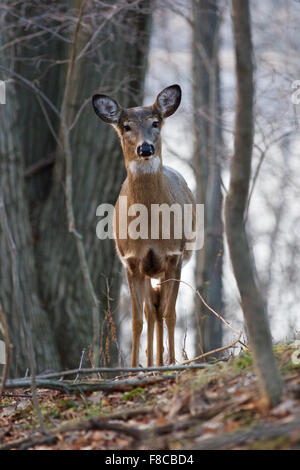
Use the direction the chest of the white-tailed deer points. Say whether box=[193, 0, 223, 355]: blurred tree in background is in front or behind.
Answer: behind

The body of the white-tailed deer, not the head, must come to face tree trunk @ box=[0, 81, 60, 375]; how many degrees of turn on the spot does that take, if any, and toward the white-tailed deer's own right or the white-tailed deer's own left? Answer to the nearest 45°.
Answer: approximately 135° to the white-tailed deer's own right

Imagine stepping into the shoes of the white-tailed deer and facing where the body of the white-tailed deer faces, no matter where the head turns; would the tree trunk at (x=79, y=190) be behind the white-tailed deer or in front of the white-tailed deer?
behind

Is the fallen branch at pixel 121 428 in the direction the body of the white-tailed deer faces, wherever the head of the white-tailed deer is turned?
yes

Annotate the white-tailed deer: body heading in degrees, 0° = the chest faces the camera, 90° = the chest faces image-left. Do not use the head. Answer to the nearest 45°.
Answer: approximately 0°

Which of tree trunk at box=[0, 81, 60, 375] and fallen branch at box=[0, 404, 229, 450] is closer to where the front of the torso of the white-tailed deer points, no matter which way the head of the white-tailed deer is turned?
the fallen branch
